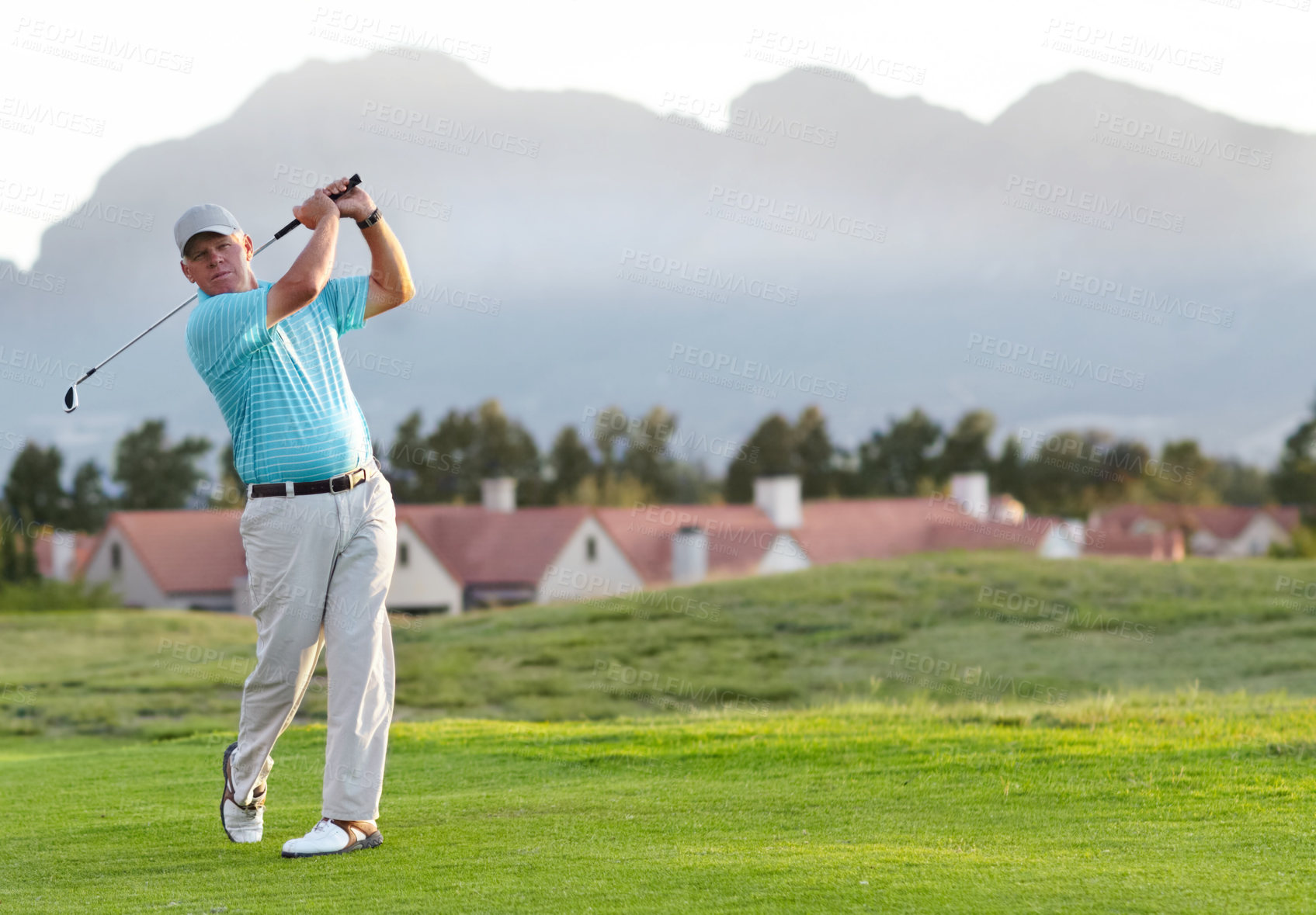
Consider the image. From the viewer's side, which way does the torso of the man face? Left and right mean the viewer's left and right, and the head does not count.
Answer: facing the viewer and to the right of the viewer
